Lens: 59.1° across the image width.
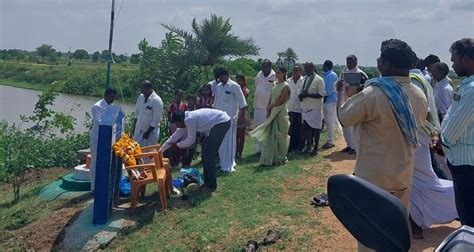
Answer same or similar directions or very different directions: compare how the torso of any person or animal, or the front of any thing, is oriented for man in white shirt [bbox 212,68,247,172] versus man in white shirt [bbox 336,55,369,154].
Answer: same or similar directions

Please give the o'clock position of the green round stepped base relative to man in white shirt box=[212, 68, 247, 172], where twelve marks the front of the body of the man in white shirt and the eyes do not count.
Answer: The green round stepped base is roughly at 1 o'clock from the man in white shirt.

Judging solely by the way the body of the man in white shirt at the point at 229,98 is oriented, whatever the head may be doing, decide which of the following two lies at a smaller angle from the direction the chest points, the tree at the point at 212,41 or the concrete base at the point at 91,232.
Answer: the concrete base

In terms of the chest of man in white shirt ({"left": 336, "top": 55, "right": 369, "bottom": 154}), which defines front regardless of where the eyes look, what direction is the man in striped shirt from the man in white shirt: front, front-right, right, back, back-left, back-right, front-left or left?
front-left

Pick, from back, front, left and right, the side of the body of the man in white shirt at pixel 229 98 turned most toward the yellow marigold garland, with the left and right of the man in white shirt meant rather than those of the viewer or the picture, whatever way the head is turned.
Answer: front

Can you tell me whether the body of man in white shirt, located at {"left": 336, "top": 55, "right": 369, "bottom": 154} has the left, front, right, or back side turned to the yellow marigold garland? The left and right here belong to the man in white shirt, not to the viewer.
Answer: front

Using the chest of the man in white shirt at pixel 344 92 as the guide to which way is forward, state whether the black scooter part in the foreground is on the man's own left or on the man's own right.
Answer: on the man's own left

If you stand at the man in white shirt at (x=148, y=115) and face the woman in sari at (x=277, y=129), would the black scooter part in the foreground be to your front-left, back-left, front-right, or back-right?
front-right

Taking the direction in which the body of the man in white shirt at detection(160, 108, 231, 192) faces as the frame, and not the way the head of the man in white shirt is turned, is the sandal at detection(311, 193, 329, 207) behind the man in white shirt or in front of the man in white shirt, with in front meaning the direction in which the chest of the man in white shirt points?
behind

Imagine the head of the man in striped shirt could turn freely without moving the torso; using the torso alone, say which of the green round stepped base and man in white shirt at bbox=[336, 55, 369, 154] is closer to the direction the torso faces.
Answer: the green round stepped base

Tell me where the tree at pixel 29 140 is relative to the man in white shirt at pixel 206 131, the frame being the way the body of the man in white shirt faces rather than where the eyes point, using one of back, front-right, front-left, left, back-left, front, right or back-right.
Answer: front-right

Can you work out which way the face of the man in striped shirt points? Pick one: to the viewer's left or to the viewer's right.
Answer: to the viewer's left

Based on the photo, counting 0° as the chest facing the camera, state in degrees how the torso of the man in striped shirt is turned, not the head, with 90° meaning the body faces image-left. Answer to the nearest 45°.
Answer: approximately 90°

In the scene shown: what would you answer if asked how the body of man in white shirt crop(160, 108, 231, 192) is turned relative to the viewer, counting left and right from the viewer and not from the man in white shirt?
facing to the left of the viewer

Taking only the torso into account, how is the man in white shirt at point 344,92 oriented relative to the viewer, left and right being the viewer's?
facing the viewer and to the left of the viewer

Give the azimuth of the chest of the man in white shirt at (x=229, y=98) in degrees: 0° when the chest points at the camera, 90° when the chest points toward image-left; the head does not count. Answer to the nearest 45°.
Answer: approximately 45°

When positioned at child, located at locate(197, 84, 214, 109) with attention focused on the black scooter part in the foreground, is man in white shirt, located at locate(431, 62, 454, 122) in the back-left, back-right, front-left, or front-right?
front-left

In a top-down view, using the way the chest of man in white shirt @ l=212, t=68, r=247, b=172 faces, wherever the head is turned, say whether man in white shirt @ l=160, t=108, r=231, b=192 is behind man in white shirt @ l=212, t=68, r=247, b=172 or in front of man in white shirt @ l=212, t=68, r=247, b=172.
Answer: in front

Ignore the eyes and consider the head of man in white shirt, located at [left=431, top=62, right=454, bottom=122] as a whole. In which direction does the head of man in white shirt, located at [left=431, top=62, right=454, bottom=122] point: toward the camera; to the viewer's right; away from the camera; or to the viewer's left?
to the viewer's left

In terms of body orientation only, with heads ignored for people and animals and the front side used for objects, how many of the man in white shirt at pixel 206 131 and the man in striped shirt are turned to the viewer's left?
2

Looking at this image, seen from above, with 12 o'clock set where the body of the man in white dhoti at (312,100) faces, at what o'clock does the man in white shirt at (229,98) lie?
The man in white shirt is roughly at 1 o'clock from the man in white dhoti.
